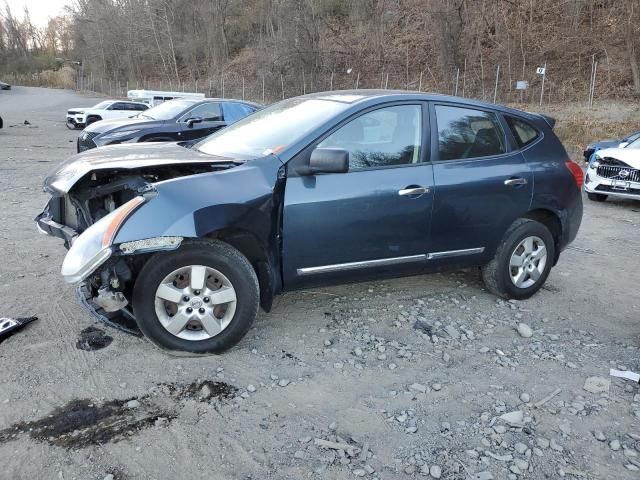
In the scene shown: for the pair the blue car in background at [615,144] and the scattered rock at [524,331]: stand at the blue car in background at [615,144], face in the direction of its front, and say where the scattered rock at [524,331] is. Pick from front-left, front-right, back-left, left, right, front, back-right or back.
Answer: front-left

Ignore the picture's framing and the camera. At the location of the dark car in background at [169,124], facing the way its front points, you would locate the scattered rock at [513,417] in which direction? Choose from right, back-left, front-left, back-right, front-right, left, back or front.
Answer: front-left

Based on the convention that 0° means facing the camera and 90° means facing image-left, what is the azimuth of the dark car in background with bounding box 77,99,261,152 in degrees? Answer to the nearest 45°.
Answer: approximately 45°

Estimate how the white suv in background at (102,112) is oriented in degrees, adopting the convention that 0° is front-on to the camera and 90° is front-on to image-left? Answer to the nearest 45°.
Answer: approximately 45°

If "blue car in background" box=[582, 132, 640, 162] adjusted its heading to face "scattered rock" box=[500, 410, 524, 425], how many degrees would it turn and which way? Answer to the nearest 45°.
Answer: approximately 45° to its left

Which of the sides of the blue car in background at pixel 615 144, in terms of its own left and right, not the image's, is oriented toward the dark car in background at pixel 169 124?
front

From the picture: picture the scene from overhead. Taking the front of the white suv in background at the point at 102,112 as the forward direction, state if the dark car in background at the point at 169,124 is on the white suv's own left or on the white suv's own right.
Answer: on the white suv's own left

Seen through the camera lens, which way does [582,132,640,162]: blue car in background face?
facing the viewer and to the left of the viewer

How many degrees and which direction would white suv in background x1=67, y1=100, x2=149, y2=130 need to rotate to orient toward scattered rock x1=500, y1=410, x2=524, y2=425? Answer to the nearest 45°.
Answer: approximately 45° to its left

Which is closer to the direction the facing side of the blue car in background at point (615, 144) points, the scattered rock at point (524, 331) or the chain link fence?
the scattered rock

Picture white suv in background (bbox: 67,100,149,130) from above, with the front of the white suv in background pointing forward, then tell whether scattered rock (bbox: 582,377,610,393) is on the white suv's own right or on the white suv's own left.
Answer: on the white suv's own left

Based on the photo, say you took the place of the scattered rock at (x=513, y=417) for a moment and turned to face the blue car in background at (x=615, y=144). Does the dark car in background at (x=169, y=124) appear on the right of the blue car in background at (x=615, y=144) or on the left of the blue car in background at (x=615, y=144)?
left

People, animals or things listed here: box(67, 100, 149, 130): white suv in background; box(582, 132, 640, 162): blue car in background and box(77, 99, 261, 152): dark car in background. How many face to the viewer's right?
0
